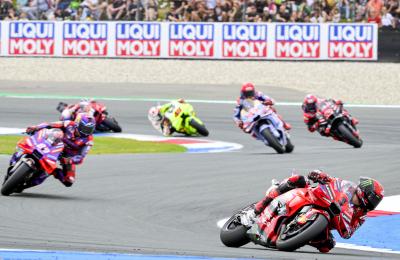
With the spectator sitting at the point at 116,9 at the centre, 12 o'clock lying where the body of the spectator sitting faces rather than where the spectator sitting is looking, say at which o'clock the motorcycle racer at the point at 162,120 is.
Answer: The motorcycle racer is roughly at 12 o'clock from the spectator sitting.

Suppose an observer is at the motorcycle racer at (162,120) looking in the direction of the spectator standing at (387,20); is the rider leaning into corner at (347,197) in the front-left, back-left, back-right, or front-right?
back-right

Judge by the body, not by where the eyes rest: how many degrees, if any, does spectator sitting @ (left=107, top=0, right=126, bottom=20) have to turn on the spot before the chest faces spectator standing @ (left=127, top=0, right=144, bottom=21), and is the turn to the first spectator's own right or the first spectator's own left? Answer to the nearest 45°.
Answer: approximately 90° to the first spectator's own left

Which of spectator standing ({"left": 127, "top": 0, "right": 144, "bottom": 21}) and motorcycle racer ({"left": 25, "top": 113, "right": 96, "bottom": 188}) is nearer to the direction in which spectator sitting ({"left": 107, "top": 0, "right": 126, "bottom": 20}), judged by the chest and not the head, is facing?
the motorcycle racer

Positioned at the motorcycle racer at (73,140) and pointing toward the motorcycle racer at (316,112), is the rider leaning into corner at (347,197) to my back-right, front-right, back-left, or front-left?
back-right

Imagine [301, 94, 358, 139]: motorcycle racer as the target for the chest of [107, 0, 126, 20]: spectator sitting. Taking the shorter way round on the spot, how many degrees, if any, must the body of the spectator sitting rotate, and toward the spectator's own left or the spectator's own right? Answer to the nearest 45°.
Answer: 0° — they already face them

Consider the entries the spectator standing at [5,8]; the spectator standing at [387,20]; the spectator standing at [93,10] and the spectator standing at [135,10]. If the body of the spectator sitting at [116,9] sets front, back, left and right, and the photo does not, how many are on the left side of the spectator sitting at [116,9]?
2

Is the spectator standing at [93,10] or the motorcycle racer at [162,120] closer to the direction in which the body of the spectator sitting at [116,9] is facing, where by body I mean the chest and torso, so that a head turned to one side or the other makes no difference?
the motorcycle racer

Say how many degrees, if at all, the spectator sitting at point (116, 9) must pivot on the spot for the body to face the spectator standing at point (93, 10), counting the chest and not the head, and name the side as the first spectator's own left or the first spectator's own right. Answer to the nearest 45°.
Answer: approximately 90° to the first spectator's own right

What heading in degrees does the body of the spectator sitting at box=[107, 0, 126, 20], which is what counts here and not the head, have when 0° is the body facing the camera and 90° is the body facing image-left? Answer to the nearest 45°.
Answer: approximately 0°

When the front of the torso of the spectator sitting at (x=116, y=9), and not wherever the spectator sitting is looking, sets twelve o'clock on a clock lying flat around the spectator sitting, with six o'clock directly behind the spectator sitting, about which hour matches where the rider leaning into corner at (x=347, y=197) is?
The rider leaning into corner is roughly at 12 o'clock from the spectator sitting.
